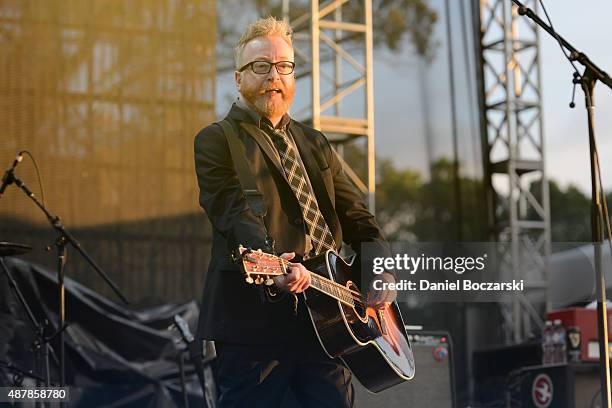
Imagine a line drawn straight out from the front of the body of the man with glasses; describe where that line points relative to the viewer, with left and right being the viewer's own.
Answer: facing the viewer and to the right of the viewer

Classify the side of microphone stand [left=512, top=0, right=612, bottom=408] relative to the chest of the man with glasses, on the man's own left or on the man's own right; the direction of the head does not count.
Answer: on the man's own left

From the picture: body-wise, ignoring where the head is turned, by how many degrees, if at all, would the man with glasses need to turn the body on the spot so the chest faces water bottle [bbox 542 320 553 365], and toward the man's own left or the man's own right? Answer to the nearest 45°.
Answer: approximately 90° to the man's own left

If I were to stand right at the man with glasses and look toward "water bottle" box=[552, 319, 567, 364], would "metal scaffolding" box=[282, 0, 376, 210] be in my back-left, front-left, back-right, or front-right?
front-left

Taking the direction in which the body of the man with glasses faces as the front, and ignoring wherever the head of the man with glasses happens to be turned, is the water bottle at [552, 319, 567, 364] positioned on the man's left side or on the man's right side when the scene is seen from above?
on the man's left side

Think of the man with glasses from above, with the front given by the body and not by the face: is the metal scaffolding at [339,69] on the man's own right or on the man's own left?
on the man's own left

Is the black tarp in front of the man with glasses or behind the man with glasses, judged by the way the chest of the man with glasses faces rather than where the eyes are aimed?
behind
